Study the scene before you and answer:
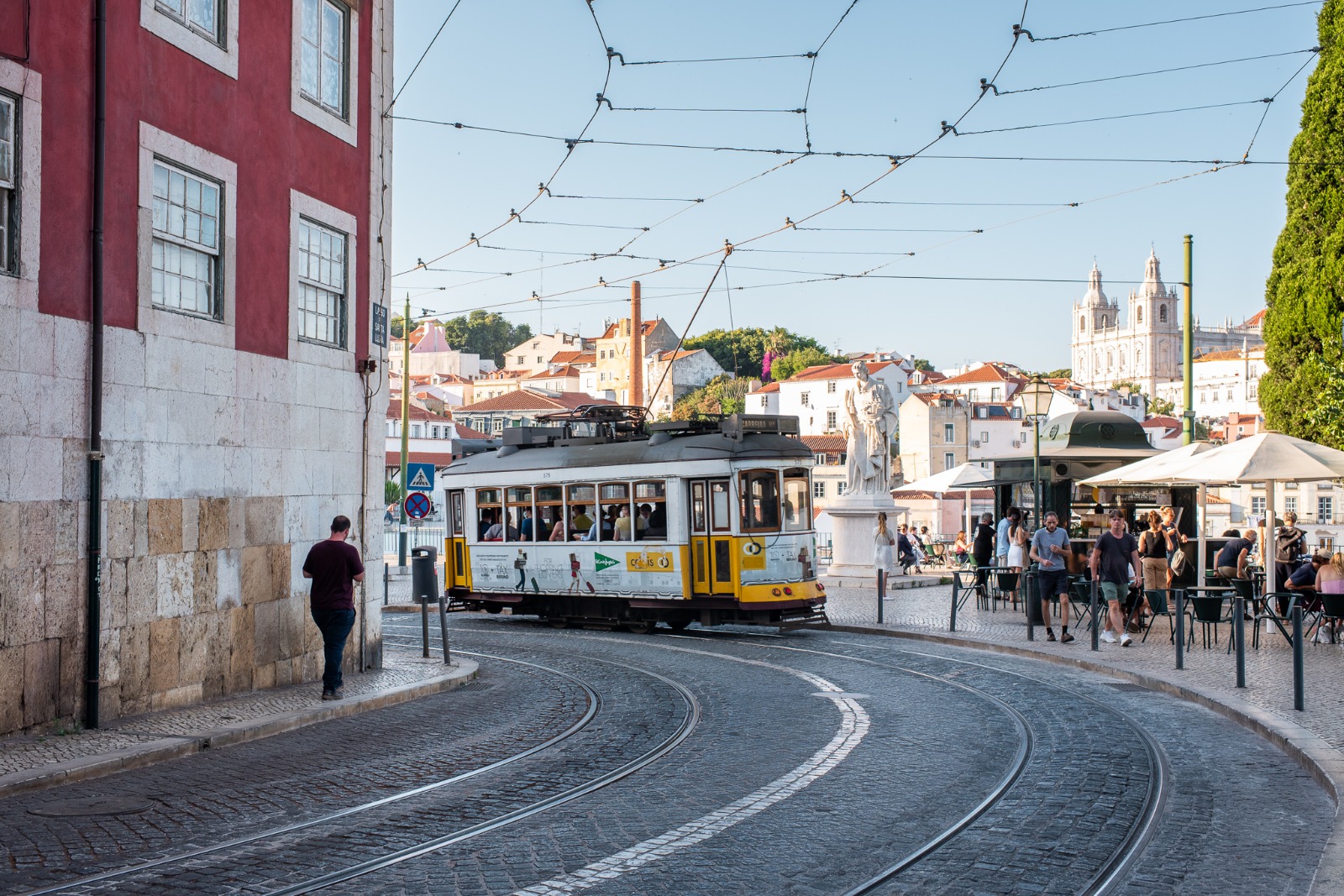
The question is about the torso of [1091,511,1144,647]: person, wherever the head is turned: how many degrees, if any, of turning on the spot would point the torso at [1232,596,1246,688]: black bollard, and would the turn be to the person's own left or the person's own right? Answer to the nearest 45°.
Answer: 0° — they already face it

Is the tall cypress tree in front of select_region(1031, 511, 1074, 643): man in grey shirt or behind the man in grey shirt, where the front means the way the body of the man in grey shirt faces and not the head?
behind

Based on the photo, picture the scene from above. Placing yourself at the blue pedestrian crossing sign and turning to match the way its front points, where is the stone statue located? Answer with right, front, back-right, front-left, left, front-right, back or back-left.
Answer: left

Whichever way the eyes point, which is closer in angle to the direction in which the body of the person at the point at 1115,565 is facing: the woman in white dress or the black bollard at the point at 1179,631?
the black bollard

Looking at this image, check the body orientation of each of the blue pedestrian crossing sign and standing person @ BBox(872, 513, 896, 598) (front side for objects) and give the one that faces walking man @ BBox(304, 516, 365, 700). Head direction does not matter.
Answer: the blue pedestrian crossing sign
